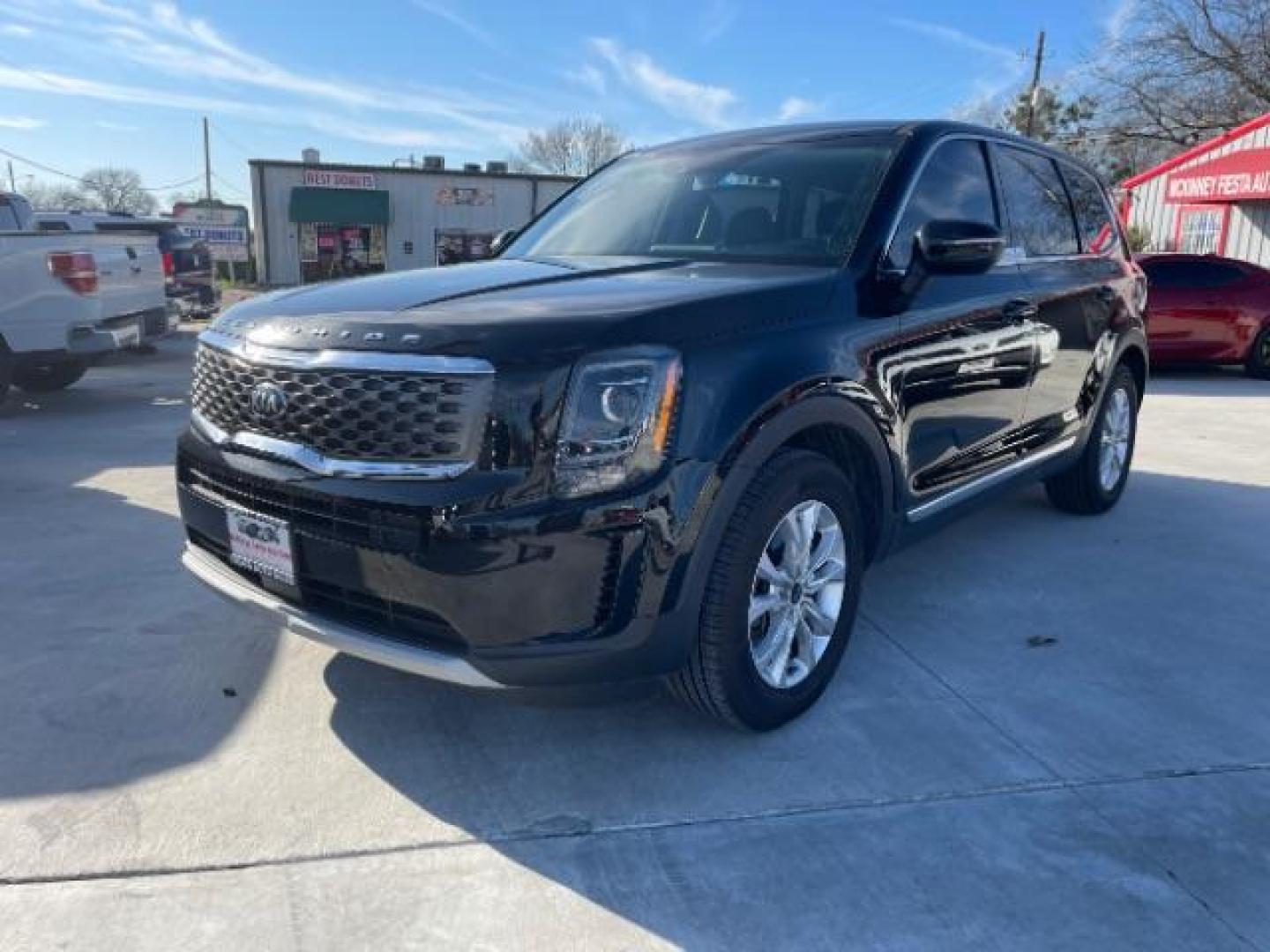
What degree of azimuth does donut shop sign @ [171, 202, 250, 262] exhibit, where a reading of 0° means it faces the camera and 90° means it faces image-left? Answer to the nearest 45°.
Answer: approximately 0°

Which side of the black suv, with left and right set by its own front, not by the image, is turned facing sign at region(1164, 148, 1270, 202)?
back

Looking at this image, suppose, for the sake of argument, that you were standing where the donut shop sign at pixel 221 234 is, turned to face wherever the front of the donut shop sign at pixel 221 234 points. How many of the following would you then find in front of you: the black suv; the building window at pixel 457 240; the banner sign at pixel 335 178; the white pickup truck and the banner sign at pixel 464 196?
2

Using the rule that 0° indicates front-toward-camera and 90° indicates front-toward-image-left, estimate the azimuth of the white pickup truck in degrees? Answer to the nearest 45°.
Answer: approximately 135°

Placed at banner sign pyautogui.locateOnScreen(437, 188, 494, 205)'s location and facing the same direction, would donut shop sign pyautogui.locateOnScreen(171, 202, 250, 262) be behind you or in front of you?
in front

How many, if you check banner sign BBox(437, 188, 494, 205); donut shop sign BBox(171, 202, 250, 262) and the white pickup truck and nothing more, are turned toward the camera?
2
